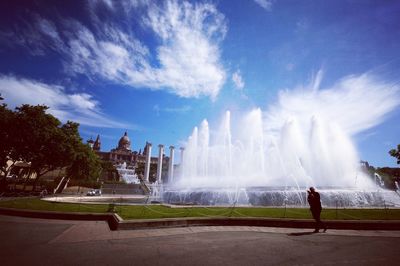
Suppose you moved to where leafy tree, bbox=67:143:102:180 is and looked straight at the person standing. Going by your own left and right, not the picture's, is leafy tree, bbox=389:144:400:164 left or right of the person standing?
left

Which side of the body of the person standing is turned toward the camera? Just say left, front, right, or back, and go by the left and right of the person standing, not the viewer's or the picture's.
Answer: left

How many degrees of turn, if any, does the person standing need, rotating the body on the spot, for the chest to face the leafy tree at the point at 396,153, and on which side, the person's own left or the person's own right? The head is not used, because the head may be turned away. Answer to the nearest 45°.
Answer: approximately 90° to the person's own right

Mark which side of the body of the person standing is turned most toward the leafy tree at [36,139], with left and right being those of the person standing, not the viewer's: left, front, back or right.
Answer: front
